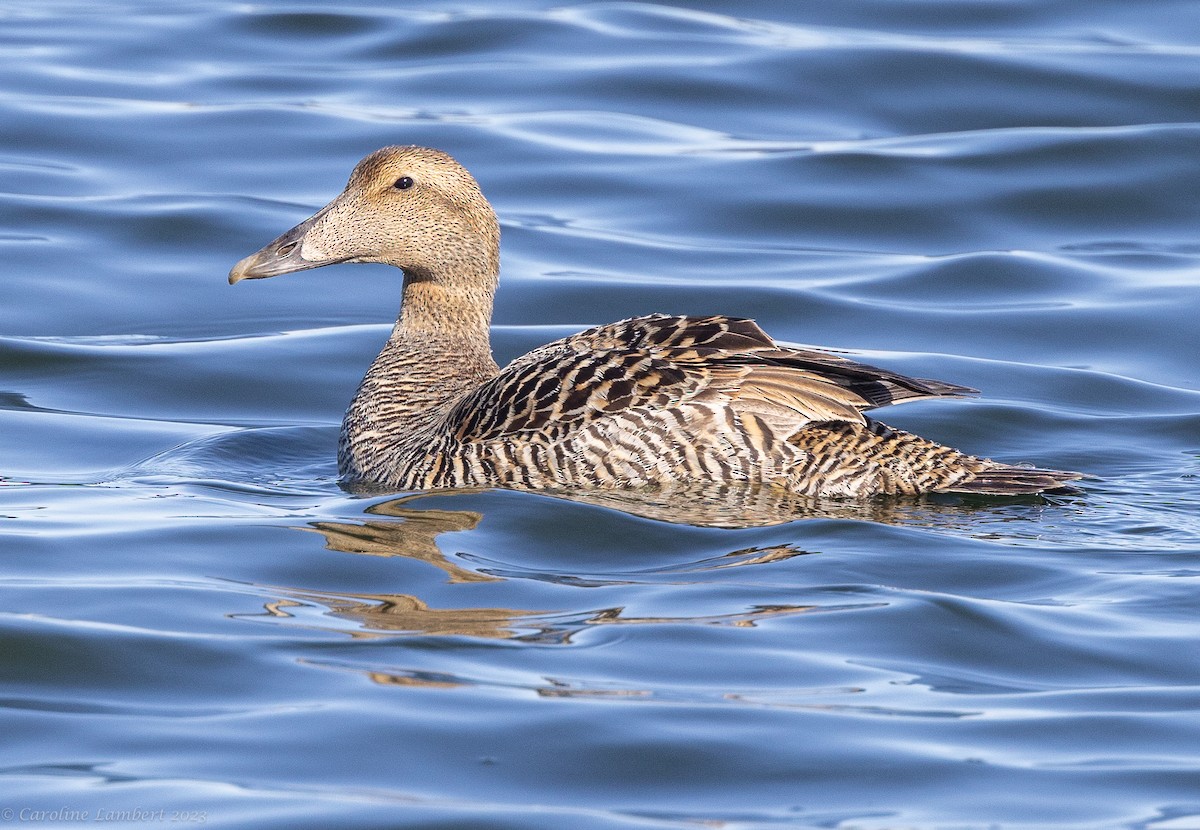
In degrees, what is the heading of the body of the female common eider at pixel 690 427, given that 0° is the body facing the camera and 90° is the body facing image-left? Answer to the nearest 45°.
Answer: approximately 90°
